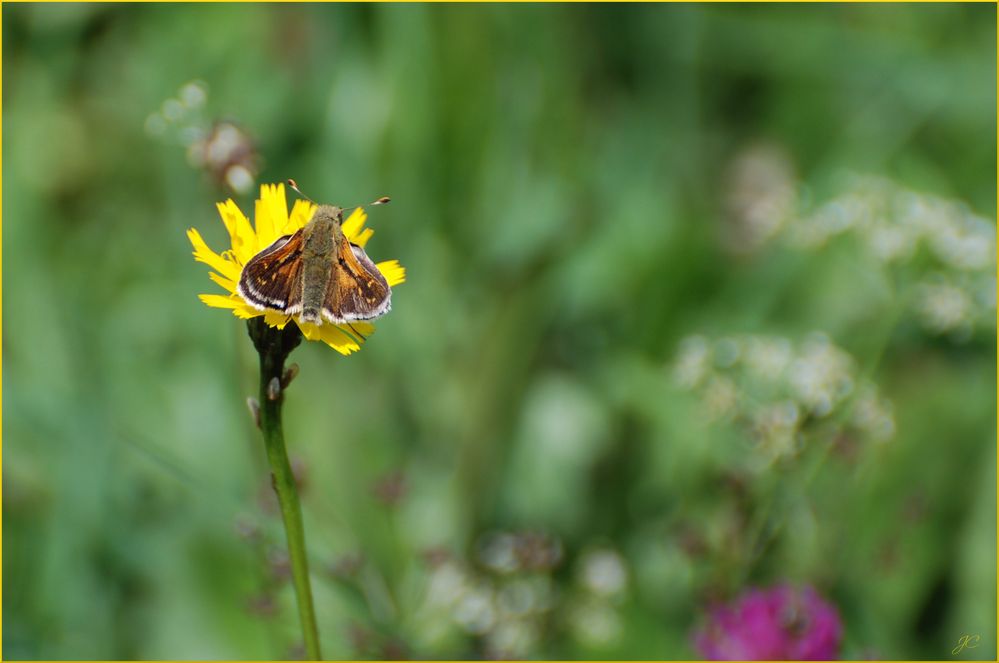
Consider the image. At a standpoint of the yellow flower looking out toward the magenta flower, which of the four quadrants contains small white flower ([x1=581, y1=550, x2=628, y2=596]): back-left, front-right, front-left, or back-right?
front-left

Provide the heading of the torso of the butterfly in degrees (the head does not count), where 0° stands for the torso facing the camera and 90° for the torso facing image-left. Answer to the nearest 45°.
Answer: approximately 180°
